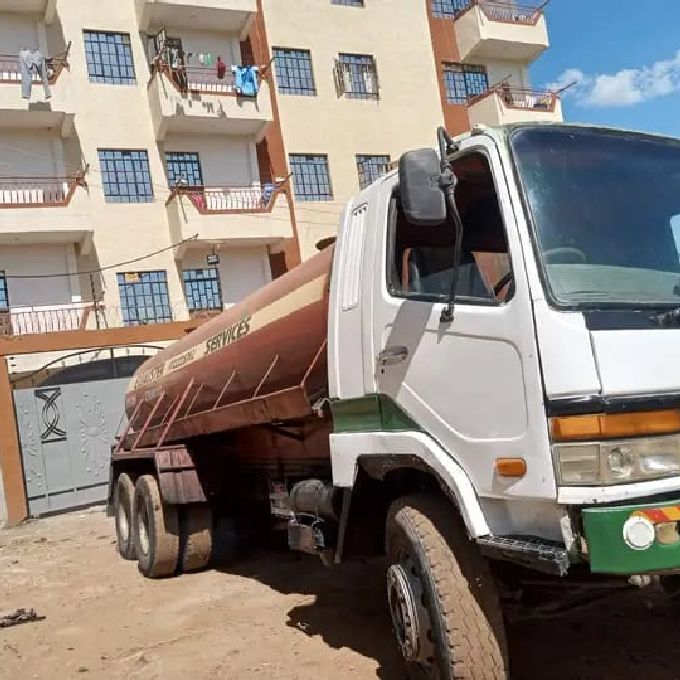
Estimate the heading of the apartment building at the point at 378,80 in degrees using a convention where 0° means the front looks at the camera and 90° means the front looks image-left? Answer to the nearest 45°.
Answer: approximately 0°

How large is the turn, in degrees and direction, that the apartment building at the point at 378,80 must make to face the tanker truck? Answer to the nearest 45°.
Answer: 0° — it already faces it

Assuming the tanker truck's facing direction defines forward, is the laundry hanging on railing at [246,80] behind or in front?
behind

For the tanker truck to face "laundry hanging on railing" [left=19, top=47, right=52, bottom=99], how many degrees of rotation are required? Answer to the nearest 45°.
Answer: approximately 180°

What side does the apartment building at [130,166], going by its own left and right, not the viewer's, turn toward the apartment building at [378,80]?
left

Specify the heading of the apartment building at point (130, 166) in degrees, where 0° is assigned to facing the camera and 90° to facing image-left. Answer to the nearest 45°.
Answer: approximately 0°

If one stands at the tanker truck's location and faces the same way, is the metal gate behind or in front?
behind
